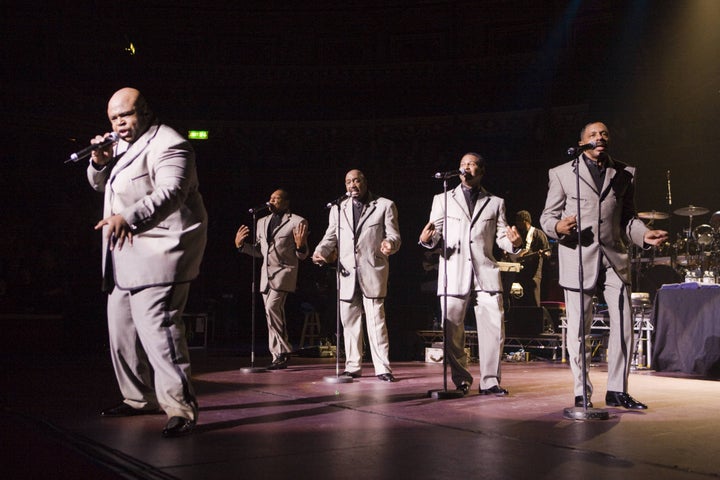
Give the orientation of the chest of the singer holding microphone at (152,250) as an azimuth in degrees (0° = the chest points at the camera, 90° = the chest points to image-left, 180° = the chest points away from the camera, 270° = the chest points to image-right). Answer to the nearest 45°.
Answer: approximately 45°

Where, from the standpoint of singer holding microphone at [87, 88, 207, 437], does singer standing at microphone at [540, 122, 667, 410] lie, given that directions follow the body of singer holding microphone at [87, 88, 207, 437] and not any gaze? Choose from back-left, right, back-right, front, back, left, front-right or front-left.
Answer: back-left

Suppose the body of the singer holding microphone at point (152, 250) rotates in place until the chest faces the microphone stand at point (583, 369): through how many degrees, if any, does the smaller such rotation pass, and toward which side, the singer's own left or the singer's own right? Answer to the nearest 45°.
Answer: approximately 135° to the singer's own left

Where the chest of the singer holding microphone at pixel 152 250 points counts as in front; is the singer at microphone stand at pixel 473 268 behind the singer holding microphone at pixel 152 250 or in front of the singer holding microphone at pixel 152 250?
behind

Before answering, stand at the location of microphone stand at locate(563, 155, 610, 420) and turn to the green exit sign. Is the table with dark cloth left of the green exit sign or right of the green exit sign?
right

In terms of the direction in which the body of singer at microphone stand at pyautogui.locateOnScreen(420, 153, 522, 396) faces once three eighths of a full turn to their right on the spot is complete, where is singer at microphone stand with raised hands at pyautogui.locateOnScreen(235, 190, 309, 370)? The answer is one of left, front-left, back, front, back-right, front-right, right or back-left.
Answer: front

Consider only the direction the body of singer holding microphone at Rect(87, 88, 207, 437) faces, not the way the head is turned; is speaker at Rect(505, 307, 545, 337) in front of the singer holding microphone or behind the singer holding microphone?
behind

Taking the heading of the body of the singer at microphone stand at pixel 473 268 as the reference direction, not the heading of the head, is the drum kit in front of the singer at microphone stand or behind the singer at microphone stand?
behind

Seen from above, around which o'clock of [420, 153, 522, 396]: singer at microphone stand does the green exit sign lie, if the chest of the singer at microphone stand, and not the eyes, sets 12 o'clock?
The green exit sign is roughly at 5 o'clock from the singer at microphone stand.

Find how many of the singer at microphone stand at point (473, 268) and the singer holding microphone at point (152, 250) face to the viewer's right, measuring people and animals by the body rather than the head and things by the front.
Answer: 0

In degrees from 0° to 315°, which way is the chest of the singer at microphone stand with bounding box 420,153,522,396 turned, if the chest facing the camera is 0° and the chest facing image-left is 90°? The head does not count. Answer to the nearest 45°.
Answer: approximately 0°
